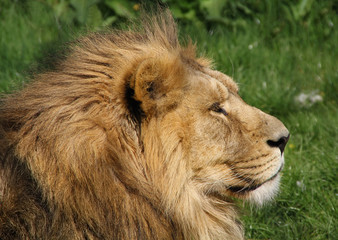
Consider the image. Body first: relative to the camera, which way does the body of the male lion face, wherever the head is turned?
to the viewer's right
